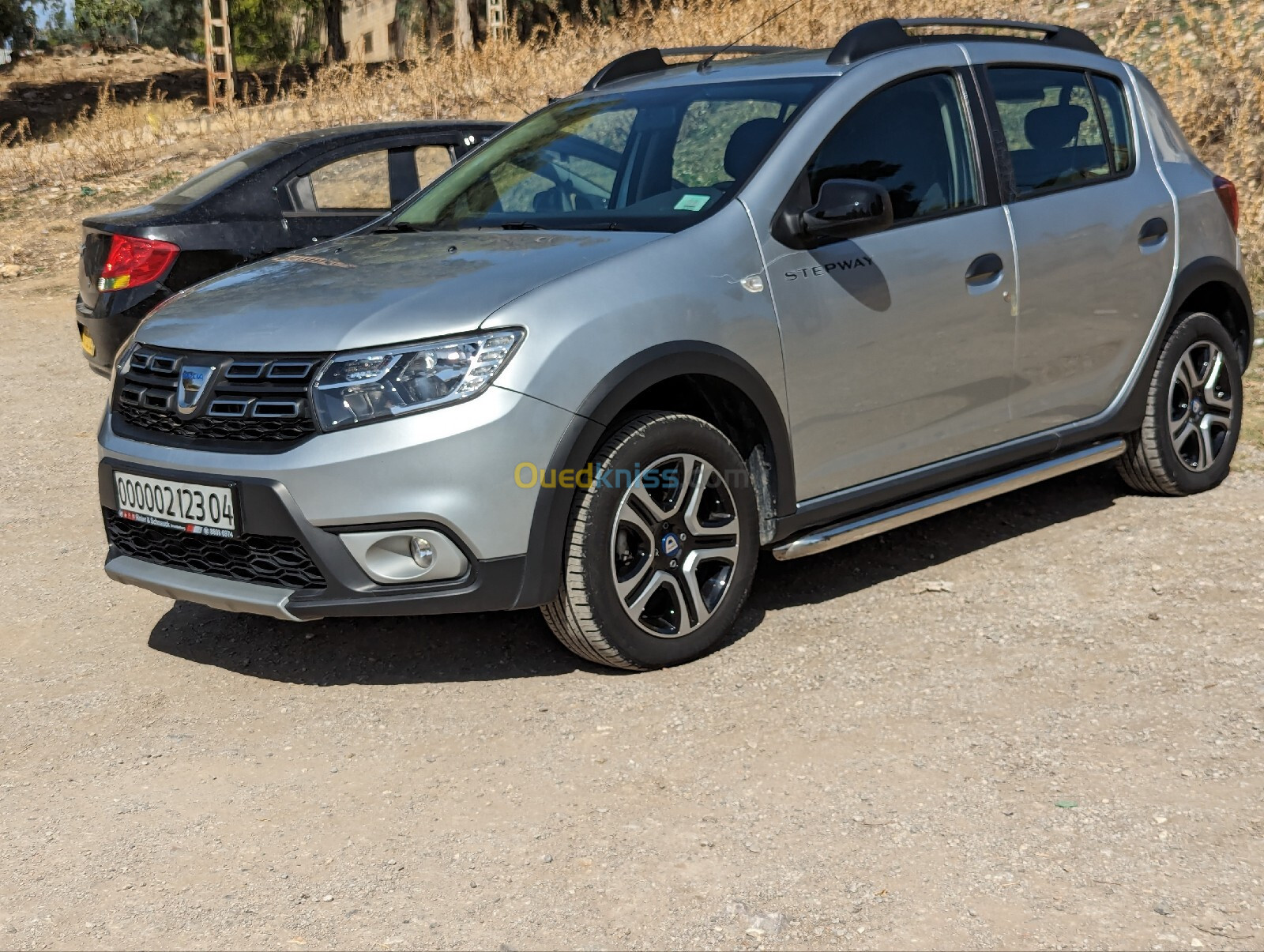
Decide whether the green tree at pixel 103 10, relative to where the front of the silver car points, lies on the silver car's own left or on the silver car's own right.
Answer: on the silver car's own right

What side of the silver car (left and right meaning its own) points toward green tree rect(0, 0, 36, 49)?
right

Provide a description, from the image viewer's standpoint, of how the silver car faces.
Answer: facing the viewer and to the left of the viewer

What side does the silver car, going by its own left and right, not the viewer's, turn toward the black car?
right
